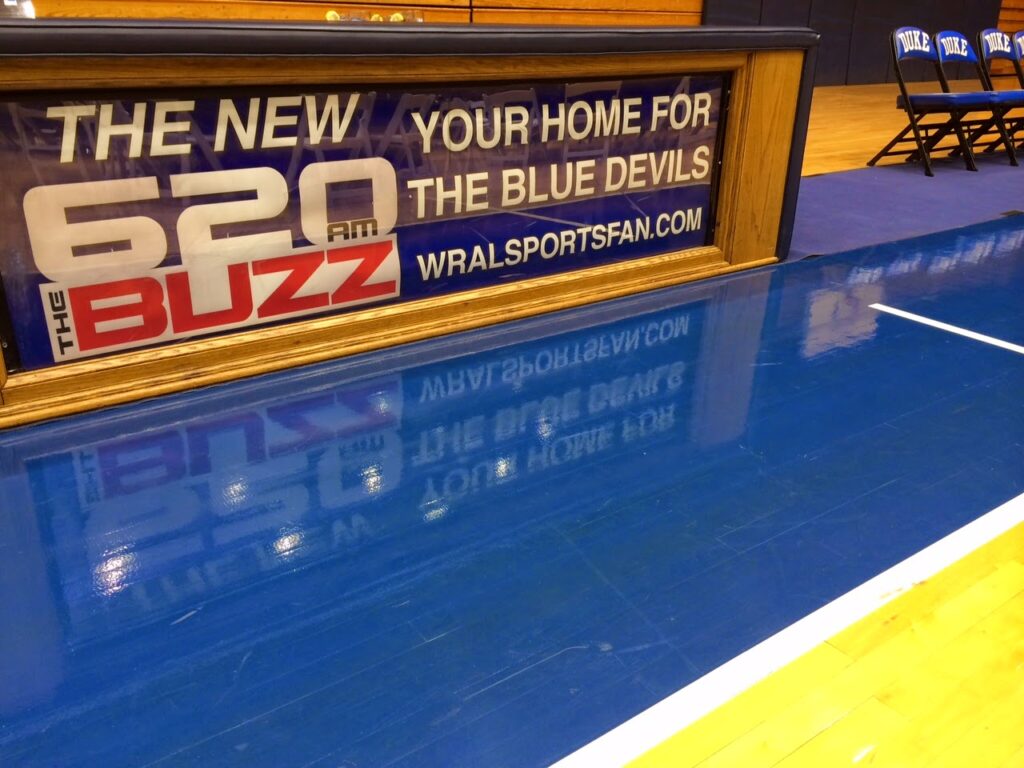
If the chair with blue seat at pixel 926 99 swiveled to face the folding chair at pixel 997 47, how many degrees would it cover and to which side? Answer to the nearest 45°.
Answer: approximately 135° to its left

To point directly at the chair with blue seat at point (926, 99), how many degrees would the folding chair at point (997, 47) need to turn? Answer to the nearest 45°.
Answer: approximately 45° to its right

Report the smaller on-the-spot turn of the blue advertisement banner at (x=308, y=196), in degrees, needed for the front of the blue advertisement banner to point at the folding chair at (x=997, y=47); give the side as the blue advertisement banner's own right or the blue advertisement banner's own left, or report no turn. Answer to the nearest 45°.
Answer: approximately 90° to the blue advertisement banner's own left

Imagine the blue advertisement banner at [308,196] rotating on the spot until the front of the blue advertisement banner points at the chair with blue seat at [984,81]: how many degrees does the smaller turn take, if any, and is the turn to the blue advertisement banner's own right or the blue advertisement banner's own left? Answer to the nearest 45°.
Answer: approximately 90° to the blue advertisement banner's own left

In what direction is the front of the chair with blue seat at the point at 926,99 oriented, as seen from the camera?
facing the viewer and to the right of the viewer

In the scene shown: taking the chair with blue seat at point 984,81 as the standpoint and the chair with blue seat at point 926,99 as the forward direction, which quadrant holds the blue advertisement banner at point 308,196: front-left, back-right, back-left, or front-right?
front-left

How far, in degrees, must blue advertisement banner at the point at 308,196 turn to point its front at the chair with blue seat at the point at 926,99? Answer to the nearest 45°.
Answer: approximately 90° to its left
